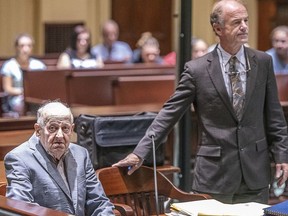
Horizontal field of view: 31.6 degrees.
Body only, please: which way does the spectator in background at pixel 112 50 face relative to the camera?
toward the camera

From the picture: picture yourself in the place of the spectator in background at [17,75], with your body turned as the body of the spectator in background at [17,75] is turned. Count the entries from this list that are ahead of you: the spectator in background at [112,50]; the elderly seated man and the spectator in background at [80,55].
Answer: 1

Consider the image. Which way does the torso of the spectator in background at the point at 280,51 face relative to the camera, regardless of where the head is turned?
toward the camera

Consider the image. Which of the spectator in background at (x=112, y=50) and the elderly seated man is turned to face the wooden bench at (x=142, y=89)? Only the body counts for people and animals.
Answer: the spectator in background

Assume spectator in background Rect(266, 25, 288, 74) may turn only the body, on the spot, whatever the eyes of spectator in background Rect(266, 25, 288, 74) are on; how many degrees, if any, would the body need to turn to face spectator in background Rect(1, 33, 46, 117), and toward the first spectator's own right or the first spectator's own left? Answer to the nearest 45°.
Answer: approximately 90° to the first spectator's own right

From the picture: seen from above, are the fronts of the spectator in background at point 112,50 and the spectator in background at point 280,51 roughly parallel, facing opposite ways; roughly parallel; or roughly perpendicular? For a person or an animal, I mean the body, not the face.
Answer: roughly parallel

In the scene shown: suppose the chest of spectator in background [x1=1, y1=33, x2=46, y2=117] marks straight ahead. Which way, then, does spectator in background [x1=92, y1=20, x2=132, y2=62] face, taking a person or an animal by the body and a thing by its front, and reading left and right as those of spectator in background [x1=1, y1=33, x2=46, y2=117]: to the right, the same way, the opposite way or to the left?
the same way

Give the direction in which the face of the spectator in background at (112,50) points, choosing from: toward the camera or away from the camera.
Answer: toward the camera

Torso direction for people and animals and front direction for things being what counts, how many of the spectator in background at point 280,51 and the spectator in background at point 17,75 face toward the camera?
2

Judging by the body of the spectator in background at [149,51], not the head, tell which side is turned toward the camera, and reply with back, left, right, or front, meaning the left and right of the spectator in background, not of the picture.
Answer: front

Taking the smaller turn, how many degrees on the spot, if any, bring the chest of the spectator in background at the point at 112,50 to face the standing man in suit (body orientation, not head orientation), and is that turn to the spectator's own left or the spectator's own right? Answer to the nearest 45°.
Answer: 0° — they already face them

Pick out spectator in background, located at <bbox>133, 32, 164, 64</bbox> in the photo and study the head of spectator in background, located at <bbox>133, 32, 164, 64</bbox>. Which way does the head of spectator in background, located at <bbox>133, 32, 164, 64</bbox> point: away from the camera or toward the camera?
toward the camera

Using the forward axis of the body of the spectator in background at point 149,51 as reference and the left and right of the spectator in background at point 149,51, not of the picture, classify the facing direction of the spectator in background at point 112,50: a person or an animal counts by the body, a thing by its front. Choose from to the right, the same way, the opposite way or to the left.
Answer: the same way

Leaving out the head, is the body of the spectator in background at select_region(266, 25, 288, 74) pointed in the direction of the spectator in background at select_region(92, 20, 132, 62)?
no
